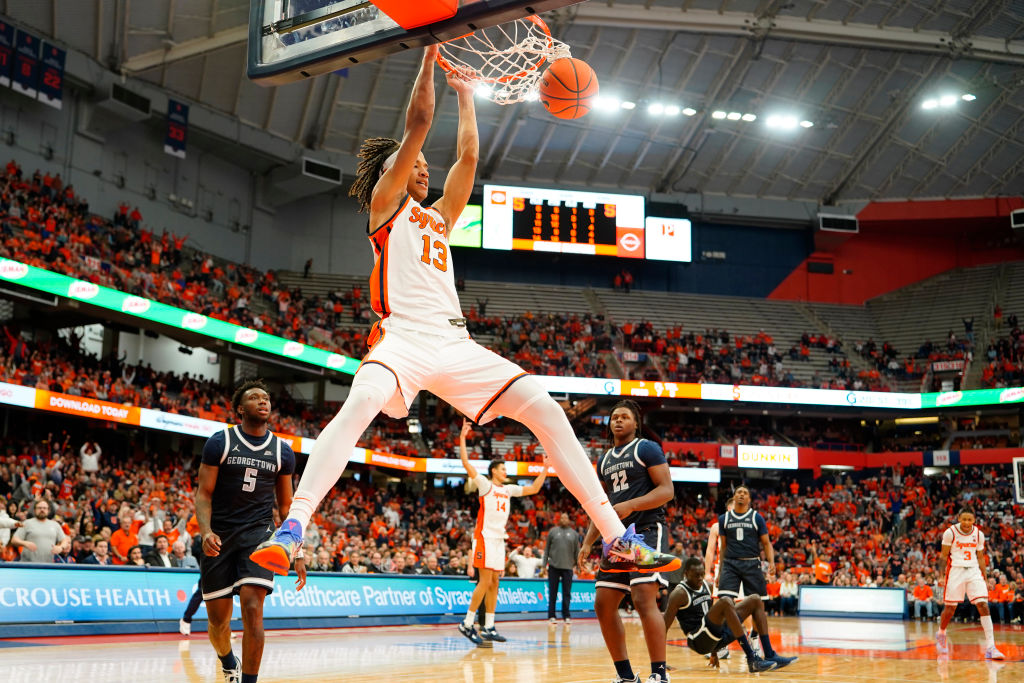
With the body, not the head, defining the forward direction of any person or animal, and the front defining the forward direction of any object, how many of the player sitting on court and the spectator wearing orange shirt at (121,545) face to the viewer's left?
0

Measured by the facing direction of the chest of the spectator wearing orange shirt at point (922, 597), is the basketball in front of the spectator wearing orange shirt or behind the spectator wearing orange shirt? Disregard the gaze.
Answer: in front

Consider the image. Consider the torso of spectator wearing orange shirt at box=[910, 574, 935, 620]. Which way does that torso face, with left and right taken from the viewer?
facing the viewer

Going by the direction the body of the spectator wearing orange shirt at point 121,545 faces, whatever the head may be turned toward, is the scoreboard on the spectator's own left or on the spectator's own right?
on the spectator's own left

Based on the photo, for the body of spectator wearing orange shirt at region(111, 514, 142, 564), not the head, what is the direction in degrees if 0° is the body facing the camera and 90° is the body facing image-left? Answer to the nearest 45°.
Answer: approximately 315°

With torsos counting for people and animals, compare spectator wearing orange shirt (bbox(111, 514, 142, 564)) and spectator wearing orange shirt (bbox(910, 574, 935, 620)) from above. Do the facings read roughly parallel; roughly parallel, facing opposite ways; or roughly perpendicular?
roughly perpendicular

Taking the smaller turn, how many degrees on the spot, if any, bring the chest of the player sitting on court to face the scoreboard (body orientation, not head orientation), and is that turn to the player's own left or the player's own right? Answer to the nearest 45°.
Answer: approximately 135° to the player's own left

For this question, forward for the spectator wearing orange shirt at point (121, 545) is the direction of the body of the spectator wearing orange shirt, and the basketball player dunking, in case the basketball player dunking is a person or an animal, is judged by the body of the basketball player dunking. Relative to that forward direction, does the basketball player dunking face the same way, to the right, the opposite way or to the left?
the same way

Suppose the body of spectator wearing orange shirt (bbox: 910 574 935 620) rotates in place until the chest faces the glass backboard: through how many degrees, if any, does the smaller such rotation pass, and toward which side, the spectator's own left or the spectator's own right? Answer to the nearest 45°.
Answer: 0° — they already face it

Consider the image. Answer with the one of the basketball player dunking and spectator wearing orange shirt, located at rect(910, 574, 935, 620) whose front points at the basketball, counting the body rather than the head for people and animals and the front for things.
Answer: the spectator wearing orange shirt

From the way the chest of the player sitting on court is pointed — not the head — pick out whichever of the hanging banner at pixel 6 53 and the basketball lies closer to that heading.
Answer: the basketball

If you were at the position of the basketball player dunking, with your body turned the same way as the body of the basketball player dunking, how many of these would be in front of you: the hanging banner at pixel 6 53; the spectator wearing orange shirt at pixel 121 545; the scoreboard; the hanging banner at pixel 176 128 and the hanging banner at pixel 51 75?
0

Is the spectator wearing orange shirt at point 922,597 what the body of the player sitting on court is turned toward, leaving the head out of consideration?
no

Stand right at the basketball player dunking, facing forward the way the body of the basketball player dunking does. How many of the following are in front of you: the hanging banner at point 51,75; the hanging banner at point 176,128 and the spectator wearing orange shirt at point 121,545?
0

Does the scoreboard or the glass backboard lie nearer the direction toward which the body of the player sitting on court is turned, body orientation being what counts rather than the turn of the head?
the glass backboard

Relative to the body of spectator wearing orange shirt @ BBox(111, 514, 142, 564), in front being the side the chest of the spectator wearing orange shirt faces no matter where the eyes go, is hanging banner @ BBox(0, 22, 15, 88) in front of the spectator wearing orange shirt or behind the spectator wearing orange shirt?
behind

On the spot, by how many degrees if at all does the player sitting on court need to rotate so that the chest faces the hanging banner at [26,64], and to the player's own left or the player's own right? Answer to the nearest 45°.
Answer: approximately 180°

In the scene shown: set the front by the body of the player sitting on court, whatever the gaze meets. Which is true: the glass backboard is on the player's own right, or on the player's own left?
on the player's own right
